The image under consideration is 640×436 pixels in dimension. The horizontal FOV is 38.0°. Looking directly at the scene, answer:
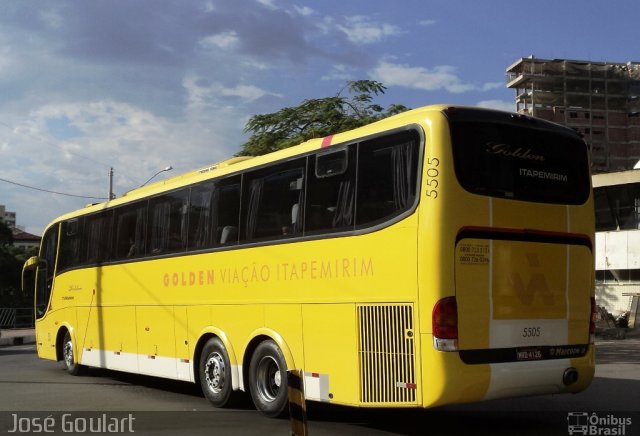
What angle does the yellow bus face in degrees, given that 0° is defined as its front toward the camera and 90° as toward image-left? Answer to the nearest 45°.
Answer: approximately 135°

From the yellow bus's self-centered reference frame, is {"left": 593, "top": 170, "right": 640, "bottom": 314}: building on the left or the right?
on its right
